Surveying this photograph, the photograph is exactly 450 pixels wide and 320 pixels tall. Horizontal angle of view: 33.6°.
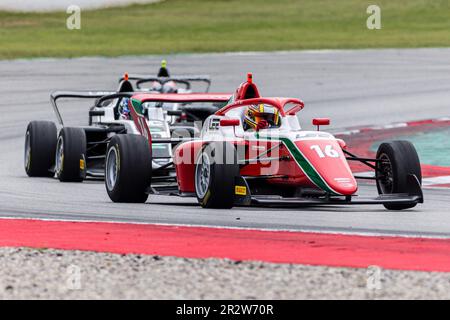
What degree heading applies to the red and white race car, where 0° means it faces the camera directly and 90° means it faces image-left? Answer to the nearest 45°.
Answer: approximately 315°
